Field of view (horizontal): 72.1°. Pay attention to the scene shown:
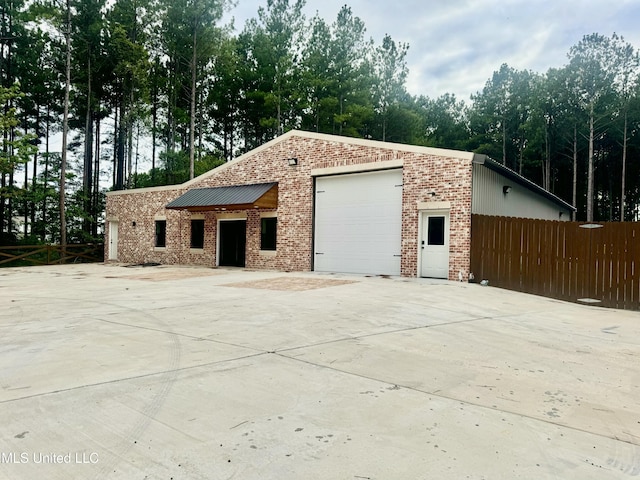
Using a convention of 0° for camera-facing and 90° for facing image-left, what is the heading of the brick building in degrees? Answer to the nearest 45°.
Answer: approximately 45°

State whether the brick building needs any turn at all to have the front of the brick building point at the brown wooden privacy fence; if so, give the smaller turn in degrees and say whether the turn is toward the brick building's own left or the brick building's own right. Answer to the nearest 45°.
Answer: approximately 90° to the brick building's own left

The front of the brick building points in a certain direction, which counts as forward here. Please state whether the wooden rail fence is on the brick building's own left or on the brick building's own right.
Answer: on the brick building's own right
